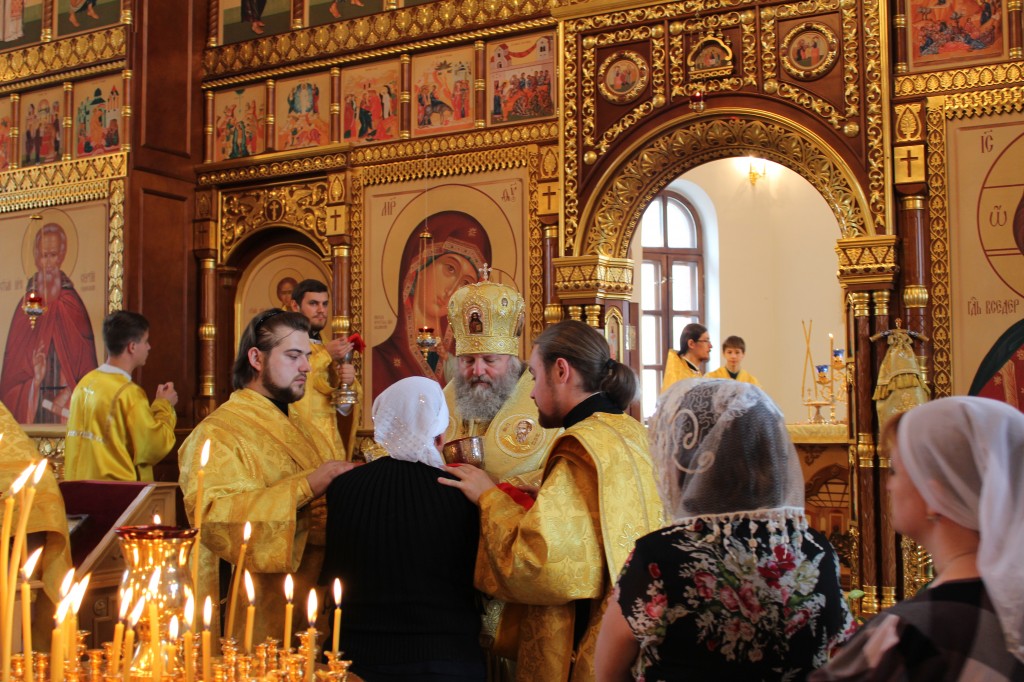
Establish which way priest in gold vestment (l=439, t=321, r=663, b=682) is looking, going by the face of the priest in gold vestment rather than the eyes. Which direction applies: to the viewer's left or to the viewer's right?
to the viewer's left

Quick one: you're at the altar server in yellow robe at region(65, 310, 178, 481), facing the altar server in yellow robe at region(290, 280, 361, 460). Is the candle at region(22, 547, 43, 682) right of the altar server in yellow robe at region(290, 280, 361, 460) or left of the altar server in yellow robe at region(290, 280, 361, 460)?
right

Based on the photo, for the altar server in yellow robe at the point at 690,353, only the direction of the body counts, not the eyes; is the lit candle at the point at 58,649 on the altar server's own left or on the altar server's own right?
on the altar server's own right

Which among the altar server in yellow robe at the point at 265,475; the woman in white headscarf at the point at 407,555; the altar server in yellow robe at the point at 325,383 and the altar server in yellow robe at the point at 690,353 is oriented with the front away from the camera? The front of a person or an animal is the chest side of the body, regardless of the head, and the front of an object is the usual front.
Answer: the woman in white headscarf

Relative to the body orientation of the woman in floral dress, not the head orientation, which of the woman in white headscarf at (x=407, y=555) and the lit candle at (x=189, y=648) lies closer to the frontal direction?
the woman in white headscarf

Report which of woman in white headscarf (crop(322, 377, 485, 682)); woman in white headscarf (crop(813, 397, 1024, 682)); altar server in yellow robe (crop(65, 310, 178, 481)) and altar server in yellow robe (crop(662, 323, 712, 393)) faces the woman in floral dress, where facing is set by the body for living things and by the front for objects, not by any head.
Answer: woman in white headscarf (crop(813, 397, 1024, 682))

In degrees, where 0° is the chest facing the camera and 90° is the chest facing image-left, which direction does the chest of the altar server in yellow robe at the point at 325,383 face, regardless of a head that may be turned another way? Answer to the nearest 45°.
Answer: approximately 315°

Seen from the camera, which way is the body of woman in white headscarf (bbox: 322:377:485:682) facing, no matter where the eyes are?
away from the camera

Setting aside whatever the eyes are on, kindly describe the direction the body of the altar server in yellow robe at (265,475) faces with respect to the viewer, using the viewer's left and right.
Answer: facing the viewer and to the right of the viewer

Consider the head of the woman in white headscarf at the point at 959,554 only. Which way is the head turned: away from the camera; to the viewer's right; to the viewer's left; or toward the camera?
to the viewer's left

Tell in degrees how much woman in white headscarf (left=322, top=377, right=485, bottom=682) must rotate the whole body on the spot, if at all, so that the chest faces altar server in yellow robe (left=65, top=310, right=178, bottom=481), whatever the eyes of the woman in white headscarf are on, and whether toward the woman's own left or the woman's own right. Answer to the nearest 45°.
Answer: approximately 45° to the woman's own left

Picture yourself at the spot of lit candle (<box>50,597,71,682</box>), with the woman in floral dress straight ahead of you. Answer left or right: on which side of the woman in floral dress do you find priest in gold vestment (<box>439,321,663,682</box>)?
left

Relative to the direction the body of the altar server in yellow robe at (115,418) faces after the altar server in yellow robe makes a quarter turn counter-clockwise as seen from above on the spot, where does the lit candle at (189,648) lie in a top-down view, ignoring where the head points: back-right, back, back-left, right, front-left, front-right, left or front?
back-left

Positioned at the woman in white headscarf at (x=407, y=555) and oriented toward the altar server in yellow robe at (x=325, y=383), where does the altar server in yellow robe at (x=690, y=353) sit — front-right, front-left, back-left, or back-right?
front-right

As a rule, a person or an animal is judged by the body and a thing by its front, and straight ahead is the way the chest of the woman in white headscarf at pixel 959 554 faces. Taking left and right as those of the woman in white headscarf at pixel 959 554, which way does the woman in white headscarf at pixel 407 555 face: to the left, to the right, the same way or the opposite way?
the same way

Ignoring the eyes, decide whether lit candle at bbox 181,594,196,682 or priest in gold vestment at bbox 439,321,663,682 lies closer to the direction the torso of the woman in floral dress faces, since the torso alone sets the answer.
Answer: the priest in gold vestment

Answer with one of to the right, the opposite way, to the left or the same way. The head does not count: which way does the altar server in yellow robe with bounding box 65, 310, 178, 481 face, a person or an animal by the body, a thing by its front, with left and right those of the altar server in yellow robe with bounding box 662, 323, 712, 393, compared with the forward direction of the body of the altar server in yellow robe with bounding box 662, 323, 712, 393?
to the left

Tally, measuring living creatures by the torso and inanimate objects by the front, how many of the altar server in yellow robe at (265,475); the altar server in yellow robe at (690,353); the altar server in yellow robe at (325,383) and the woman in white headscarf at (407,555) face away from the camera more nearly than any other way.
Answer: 1
